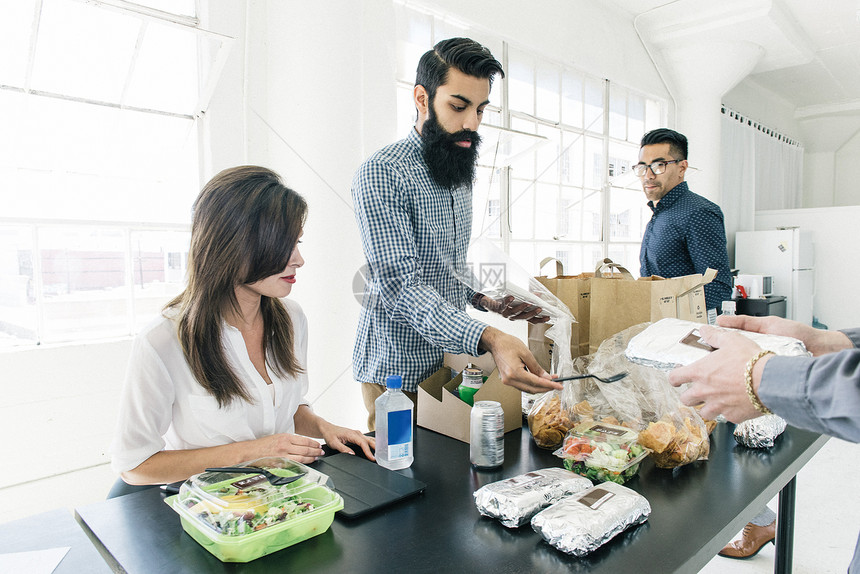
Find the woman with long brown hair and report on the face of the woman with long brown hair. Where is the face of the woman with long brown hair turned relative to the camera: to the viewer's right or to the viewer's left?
to the viewer's right

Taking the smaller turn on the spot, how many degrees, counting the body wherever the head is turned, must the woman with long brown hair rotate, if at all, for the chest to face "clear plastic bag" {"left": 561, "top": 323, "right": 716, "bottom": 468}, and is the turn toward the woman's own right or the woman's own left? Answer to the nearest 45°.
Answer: approximately 45° to the woman's own left

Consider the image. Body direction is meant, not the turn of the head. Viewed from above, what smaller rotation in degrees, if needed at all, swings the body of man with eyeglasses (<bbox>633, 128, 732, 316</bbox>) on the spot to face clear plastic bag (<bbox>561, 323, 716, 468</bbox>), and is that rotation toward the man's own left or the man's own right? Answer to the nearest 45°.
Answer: approximately 45° to the man's own left

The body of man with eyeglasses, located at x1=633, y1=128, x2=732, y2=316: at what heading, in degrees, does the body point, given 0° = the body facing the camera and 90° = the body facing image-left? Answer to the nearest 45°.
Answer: approximately 45°

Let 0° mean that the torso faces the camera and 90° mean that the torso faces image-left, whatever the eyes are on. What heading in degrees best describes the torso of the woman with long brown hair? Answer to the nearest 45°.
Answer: approximately 315°
